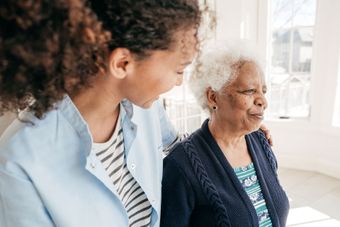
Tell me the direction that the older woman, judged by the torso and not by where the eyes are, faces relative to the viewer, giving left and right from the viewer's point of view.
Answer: facing the viewer and to the right of the viewer

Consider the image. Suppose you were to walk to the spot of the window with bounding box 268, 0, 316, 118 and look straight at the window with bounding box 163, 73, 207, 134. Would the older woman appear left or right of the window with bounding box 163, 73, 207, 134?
left

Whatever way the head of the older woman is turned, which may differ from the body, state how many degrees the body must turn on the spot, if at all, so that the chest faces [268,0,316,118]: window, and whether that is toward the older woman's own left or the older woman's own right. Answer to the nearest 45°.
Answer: approximately 135° to the older woman's own left

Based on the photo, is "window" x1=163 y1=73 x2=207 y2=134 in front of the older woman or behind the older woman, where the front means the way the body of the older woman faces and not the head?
behind
